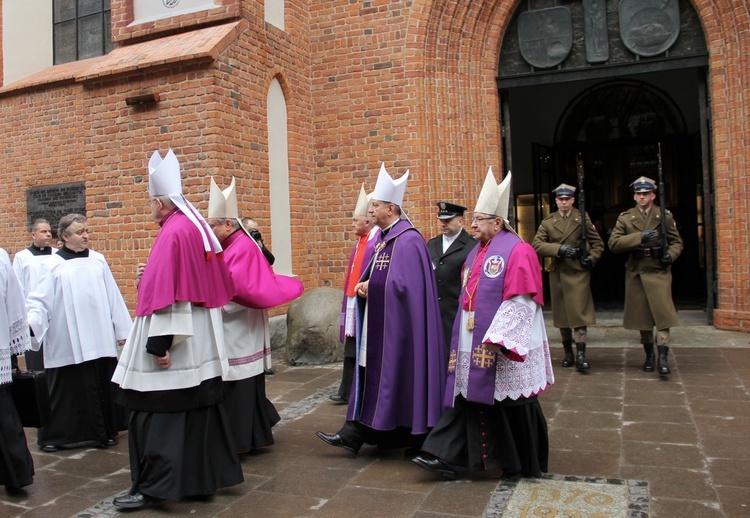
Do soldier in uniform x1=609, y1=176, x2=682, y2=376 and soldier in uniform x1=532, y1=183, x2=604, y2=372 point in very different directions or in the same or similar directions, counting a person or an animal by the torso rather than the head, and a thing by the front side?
same or similar directions

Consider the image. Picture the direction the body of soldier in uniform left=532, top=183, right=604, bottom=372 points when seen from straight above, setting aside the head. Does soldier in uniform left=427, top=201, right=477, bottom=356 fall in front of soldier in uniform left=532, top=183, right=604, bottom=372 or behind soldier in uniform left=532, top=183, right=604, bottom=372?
in front

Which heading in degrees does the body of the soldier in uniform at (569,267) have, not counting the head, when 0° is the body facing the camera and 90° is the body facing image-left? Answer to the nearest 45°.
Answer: approximately 0°

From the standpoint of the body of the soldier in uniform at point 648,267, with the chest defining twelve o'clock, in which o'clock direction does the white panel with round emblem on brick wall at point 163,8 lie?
The white panel with round emblem on brick wall is roughly at 3 o'clock from the soldier in uniform.

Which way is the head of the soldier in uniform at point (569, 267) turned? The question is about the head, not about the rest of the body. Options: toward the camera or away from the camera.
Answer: toward the camera

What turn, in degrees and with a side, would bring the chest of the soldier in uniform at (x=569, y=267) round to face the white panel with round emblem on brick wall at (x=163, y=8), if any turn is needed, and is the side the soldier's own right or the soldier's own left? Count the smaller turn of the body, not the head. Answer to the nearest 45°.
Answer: approximately 90° to the soldier's own right

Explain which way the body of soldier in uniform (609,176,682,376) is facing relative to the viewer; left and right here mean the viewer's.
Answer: facing the viewer

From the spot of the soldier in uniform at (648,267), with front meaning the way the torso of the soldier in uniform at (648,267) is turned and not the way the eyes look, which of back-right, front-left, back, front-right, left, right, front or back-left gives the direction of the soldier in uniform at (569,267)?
right

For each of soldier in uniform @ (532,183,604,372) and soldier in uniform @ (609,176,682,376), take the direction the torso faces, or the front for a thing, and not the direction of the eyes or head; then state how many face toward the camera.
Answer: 2

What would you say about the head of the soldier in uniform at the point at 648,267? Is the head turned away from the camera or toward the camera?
toward the camera
